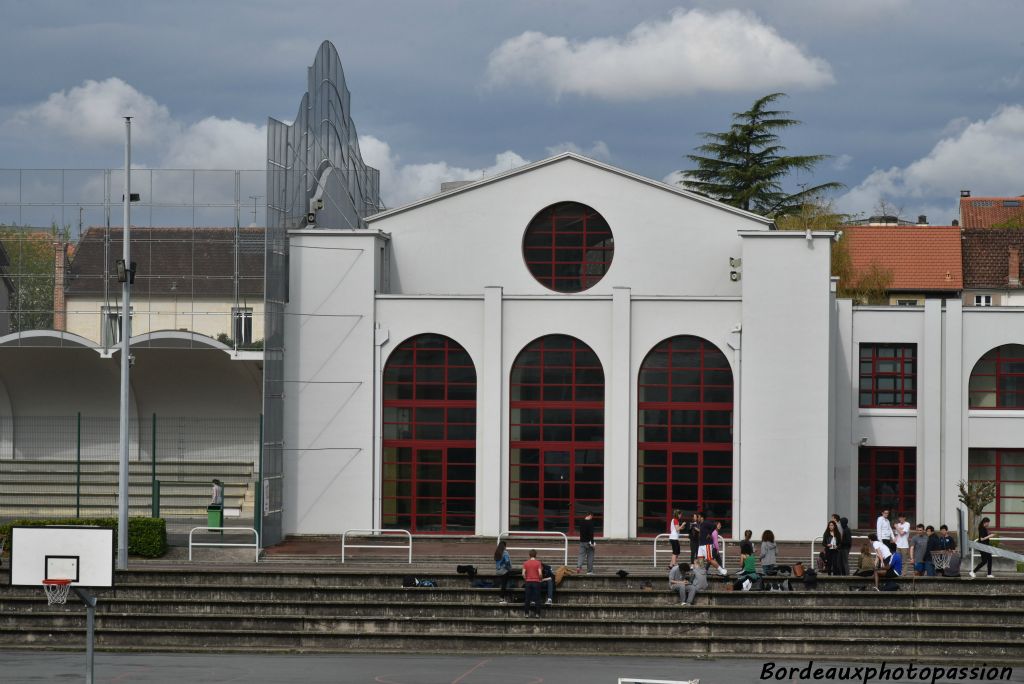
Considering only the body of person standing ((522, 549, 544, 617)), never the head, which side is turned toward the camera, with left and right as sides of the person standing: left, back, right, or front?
back

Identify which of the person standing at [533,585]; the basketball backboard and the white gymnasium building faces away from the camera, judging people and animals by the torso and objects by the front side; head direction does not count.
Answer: the person standing

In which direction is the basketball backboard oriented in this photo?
toward the camera

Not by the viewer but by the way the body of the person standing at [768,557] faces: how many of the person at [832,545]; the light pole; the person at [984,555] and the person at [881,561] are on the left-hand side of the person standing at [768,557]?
1

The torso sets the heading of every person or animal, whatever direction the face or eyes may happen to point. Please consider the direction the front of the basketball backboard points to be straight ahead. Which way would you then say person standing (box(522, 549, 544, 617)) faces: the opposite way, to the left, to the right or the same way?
the opposite way

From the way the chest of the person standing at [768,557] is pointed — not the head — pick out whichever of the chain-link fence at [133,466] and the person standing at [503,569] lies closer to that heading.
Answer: the chain-link fence

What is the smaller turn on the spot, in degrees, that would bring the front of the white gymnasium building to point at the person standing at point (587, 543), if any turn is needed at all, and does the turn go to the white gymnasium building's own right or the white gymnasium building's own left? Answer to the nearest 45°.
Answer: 0° — it already faces them

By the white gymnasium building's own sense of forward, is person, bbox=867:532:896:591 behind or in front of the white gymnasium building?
in front

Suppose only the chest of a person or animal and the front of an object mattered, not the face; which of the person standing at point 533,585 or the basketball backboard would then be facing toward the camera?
the basketball backboard

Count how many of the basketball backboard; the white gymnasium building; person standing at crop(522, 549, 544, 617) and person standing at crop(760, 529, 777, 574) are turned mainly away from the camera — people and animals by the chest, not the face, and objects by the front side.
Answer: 2

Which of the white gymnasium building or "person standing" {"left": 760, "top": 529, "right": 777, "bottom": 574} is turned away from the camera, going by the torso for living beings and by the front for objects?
the person standing

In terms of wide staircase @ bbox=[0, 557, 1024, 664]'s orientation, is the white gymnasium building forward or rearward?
rearward

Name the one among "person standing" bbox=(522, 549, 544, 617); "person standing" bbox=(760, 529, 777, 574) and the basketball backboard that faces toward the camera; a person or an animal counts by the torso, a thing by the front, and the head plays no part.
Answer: the basketball backboard

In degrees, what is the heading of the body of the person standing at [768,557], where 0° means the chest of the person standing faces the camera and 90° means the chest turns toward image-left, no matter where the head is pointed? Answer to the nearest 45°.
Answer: approximately 180°

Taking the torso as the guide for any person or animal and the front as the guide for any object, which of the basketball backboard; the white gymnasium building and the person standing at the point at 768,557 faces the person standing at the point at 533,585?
the white gymnasium building

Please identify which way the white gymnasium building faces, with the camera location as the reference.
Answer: facing the viewer
